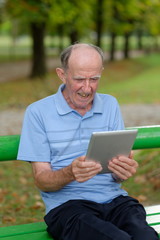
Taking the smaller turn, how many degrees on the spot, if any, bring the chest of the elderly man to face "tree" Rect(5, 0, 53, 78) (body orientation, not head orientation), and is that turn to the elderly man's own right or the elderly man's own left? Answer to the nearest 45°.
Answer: approximately 135° to the elderly man's own left

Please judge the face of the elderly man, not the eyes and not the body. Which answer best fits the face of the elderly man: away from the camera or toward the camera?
toward the camera

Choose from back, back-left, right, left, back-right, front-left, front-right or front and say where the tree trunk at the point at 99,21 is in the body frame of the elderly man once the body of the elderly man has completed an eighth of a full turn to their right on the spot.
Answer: back

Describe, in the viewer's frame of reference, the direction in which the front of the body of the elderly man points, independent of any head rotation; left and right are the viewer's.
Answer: facing the viewer and to the right of the viewer
